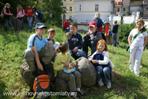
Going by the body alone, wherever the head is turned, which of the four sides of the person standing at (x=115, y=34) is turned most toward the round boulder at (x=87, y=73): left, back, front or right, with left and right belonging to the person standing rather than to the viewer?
back

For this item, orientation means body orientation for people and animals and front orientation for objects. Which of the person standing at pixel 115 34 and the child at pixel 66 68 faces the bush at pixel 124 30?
the person standing

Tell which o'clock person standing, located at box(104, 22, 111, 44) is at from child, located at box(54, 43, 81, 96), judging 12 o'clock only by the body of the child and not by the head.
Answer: The person standing is roughly at 8 o'clock from the child.

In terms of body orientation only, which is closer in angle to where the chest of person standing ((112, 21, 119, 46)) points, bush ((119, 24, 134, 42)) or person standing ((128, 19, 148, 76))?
the bush

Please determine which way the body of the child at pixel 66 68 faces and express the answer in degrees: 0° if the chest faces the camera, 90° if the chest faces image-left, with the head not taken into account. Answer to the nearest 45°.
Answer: approximately 315°

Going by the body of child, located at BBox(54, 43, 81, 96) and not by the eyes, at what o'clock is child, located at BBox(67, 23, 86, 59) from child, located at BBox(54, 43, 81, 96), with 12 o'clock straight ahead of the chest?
child, located at BBox(67, 23, 86, 59) is roughly at 8 o'clock from child, located at BBox(54, 43, 81, 96).

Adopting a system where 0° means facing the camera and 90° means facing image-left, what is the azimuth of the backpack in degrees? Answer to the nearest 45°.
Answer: approximately 315°

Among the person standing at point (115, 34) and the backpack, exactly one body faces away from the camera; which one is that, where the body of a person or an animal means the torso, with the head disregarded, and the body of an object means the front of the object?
the person standing

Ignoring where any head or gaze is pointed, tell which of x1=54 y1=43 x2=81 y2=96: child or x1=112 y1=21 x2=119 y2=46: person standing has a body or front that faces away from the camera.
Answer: the person standing
